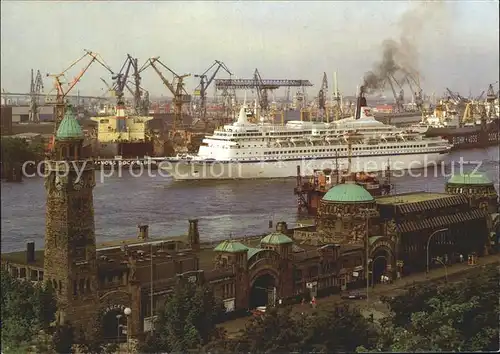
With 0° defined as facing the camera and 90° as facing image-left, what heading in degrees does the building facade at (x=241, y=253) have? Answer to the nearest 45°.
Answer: approximately 315°

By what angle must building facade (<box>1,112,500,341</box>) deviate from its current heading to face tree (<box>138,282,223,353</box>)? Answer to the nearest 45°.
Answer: approximately 45° to its right

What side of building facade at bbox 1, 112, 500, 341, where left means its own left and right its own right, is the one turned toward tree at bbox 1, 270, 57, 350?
right

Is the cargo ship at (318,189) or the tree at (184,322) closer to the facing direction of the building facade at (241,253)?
the tree

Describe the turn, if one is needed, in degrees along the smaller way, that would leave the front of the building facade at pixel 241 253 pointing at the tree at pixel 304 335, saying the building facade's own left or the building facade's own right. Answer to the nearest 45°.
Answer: approximately 45° to the building facade's own right

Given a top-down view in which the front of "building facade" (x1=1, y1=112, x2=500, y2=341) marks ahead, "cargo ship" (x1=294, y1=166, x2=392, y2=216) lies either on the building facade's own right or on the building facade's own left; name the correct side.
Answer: on the building facade's own left
